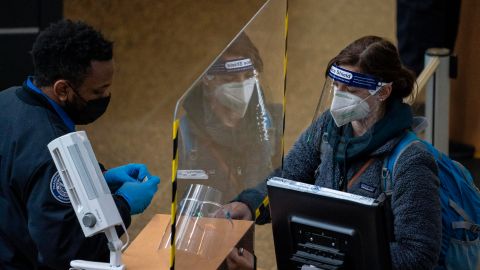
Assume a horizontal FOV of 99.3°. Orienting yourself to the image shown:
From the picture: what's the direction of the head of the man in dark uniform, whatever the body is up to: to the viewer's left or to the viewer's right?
to the viewer's right

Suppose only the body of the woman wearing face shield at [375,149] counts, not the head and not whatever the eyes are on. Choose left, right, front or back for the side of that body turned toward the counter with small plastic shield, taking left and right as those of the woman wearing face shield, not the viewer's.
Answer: front
